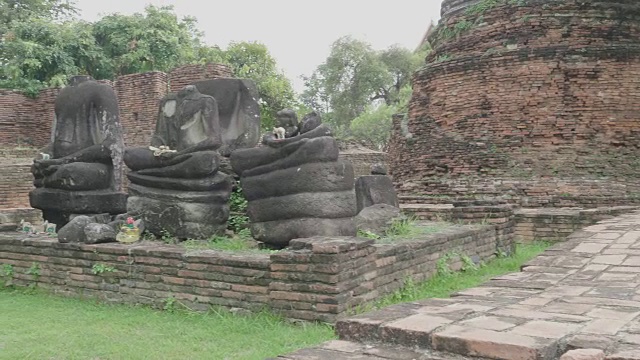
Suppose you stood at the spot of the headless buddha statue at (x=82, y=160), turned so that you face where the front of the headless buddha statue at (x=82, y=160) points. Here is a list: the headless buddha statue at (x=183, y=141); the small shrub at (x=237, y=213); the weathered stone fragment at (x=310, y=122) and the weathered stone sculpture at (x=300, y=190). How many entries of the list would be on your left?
4

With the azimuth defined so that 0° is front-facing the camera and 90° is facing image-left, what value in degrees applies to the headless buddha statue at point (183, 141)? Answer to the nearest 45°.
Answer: approximately 45°

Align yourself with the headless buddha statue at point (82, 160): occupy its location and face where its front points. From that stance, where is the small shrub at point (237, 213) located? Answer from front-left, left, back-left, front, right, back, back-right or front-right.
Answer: left

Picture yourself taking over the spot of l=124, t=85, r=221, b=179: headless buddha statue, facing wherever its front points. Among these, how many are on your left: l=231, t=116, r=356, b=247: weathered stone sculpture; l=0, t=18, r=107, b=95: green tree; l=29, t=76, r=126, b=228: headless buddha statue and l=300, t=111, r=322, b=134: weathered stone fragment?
2

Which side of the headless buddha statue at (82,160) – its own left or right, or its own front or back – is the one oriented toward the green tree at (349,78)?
back

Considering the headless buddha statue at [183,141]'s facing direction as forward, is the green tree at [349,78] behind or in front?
behind

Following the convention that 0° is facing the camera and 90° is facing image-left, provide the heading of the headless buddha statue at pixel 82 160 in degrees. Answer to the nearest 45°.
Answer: approximately 45°

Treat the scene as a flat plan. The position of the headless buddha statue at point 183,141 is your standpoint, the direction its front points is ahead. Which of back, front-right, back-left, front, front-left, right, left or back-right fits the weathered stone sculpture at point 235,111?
back

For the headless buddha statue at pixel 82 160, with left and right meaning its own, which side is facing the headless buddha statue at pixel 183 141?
left

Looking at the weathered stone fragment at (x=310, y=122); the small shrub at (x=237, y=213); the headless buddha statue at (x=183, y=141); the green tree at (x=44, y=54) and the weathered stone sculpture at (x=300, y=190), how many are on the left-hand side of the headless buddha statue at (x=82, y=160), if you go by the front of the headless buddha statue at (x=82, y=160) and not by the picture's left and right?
4

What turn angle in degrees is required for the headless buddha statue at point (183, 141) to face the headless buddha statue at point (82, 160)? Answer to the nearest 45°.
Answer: approximately 90° to its right

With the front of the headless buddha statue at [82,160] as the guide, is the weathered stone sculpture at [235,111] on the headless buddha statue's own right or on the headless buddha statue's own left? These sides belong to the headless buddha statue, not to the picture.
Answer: on the headless buddha statue's own left

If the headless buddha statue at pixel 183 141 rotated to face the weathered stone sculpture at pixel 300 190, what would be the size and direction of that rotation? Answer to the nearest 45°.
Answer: approximately 90° to its left

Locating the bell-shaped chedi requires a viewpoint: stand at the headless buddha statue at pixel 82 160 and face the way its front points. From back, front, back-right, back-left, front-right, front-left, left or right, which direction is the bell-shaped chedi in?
back-left

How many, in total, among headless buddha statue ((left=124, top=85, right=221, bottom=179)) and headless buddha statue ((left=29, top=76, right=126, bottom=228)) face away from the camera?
0

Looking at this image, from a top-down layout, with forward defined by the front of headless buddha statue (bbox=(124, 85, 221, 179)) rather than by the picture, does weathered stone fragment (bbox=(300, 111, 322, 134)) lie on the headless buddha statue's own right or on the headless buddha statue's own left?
on the headless buddha statue's own left
